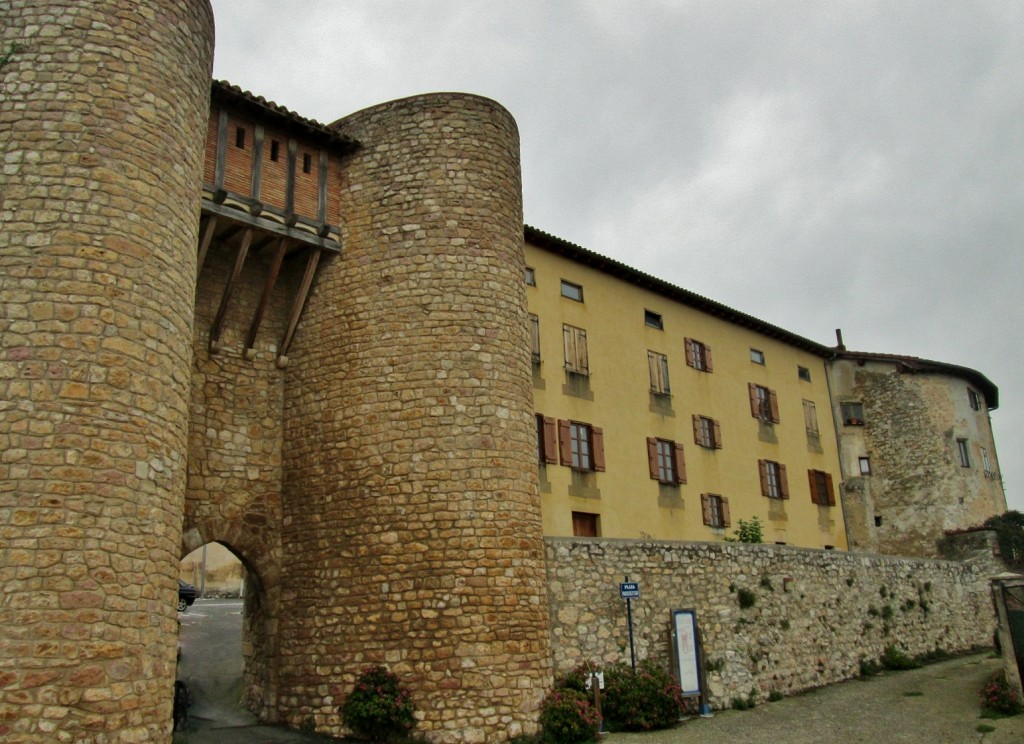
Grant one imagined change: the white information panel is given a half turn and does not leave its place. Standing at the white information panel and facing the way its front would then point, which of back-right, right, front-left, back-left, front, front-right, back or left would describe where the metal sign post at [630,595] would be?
back-left

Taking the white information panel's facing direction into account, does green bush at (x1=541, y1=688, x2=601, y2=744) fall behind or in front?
in front

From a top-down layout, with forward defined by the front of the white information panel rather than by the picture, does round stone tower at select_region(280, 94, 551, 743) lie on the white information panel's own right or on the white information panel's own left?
on the white information panel's own right

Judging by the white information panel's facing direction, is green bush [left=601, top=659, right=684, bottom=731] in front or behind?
in front

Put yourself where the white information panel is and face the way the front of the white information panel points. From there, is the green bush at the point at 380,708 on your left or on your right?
on your right

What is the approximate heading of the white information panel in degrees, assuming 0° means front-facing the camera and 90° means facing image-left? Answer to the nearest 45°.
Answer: approximately 0°

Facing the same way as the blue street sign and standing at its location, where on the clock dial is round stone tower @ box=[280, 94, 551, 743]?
The round stone tower is roughly at 2 o'clock from the blue street sign.

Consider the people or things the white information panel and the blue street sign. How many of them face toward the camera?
2

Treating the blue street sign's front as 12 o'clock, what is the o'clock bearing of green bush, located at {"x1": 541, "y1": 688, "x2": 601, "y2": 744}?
The green bush is roughly at 1 o'clock from the blue street sign.

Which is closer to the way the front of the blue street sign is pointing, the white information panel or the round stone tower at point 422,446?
the round stone tower

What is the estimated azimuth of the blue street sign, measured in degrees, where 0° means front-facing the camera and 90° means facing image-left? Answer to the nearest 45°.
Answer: approximately 0°
